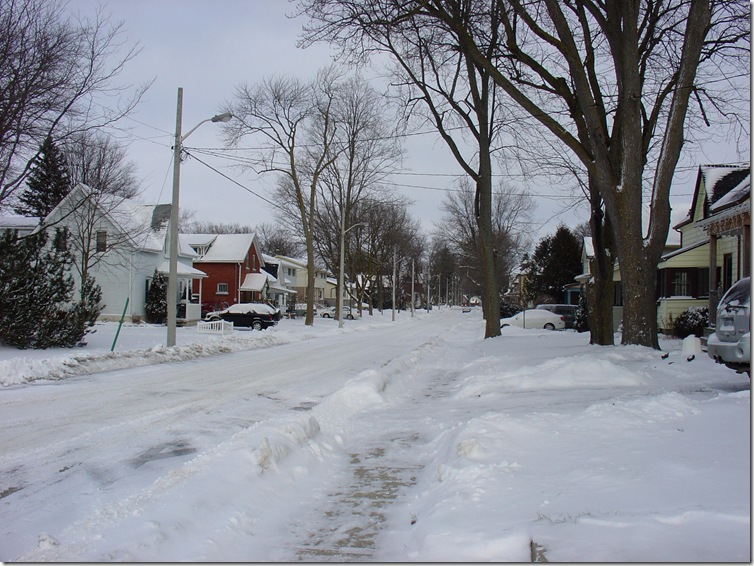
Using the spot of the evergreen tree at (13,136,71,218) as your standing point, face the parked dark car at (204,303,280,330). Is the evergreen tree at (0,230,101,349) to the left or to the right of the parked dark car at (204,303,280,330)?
right

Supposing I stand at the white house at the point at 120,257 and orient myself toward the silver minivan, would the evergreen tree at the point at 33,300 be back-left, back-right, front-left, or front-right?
front-right

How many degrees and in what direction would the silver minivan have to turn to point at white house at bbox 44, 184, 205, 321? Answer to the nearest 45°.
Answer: approximately 90° to its left

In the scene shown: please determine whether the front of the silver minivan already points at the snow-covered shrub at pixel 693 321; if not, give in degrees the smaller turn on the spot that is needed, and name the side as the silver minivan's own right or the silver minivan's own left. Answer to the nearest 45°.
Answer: approximately 45° to the silver minivan's own left

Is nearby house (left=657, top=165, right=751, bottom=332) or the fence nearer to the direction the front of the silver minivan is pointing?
the nearby house

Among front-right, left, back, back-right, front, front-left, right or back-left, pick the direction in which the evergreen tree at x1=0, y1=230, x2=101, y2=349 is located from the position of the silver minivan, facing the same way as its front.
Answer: back-left

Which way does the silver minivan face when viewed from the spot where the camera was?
facing away from the viewer and to the right of the viewer

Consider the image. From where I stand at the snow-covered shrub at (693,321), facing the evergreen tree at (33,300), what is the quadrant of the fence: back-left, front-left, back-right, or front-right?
front-right

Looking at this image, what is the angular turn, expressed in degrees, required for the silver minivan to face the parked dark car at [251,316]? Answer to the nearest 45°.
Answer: approximately 90° to its left

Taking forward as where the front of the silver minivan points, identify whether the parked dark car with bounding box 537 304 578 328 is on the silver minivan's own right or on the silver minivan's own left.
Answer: on the silver minivan's own left

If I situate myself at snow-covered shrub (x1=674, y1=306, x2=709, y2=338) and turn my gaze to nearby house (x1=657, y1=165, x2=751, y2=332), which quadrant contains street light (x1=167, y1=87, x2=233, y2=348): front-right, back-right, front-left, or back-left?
back-left

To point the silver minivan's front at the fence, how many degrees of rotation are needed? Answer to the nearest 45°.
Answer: approximately 90° to its left

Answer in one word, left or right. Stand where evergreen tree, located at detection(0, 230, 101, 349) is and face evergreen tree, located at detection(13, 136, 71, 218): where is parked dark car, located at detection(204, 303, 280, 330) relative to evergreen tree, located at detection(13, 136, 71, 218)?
right
